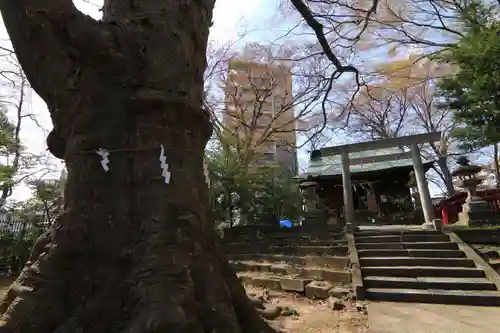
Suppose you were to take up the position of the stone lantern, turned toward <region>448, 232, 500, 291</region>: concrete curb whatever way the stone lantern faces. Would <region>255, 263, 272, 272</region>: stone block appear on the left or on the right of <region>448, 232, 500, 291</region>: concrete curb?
right

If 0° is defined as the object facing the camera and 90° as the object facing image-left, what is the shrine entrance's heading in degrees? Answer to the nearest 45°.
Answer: approximately 0°

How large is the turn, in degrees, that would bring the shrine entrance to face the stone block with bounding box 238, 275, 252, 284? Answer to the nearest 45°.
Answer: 0° — it already faces it

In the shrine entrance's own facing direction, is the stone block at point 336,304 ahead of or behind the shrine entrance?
ahead

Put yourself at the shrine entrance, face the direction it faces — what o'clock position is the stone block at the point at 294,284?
The stone block is roughly at 12 o'clock from the shrine entrance.

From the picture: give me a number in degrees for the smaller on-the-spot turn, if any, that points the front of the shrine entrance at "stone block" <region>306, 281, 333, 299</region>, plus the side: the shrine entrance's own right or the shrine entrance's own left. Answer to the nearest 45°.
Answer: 0° — it already faces it

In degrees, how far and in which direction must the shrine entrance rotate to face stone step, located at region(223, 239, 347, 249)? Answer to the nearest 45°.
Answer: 0° — it already faces it

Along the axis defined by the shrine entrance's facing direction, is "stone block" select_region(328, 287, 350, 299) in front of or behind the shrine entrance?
in front
